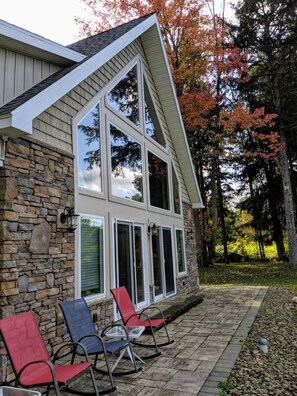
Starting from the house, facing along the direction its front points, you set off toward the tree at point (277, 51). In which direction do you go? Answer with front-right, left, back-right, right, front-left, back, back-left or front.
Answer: left

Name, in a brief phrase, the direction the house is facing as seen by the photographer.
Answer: facing the viewer and to the right of the viewer
